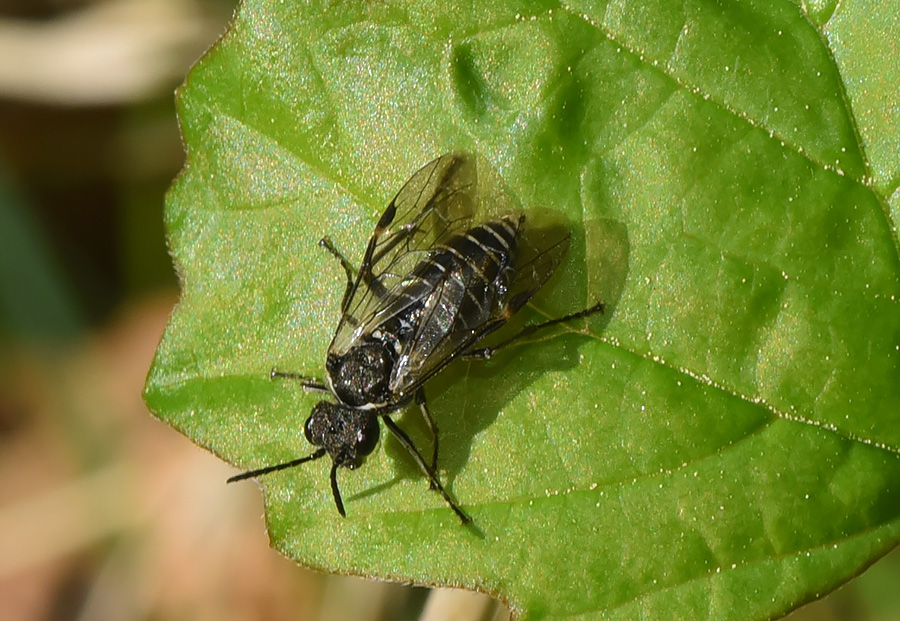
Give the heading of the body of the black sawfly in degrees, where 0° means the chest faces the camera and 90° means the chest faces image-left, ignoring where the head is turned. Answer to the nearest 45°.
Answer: approximately 45°
